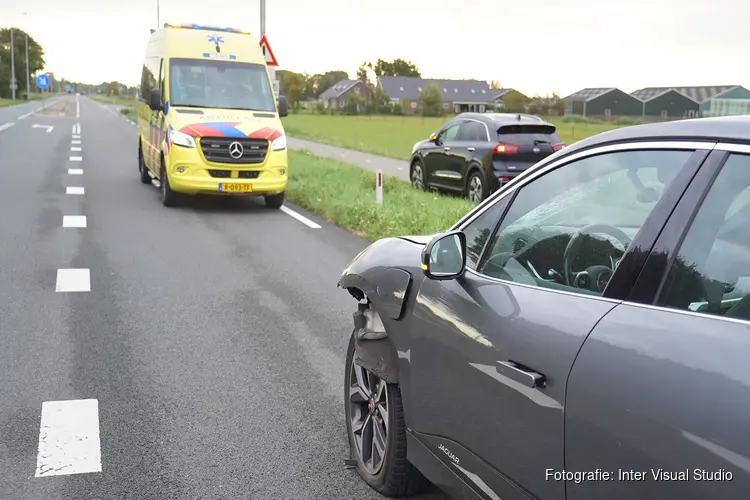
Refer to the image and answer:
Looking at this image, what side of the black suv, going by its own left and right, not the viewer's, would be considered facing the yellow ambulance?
left

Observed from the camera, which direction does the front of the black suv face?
facing away from the viewer and to the left of the viewer
